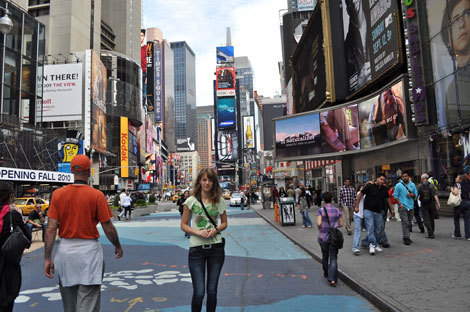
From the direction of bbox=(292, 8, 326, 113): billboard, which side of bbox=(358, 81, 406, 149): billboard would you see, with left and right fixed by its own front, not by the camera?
right

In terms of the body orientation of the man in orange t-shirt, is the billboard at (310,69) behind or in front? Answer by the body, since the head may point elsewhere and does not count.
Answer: in front

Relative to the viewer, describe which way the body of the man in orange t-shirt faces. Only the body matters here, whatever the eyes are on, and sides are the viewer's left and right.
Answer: facing away from the viewer

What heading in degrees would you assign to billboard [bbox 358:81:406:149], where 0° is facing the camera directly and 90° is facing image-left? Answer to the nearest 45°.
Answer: approximately 45°

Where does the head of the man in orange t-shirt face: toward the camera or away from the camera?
away from the camera

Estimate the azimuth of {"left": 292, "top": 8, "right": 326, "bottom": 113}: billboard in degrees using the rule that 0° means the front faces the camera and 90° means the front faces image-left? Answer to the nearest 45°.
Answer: approximately 45°

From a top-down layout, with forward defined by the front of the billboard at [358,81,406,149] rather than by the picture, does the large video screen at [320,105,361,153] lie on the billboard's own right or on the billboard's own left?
on the billboard's own right

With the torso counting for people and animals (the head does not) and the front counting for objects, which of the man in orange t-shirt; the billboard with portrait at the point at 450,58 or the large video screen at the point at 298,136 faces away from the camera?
the man in orange t-shirt

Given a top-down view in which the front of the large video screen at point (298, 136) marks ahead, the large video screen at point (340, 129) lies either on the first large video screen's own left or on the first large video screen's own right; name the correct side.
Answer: on the first large video screen's own left

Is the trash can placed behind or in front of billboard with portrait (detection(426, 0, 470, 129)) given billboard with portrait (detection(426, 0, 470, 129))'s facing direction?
in front

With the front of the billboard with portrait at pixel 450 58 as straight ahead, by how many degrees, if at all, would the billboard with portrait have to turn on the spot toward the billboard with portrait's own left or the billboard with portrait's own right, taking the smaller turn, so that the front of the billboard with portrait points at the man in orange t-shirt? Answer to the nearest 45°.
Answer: approximately 45° to the billboard with portrait's own left

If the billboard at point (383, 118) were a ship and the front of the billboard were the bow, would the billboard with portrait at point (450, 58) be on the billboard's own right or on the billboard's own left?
on the billboard's own left

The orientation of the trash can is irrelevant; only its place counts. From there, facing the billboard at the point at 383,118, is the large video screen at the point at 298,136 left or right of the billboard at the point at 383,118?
left
